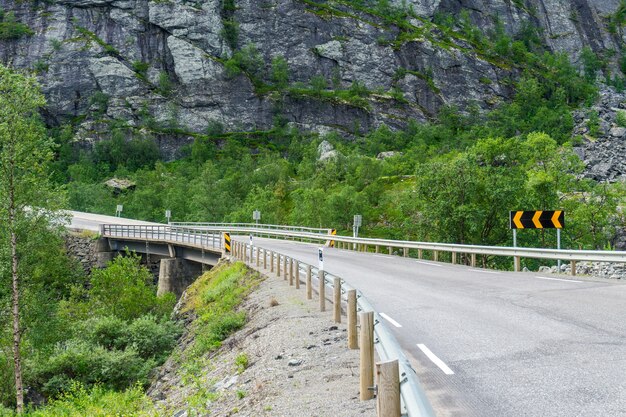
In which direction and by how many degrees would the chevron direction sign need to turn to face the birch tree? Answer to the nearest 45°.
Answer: approximately 90° to its right

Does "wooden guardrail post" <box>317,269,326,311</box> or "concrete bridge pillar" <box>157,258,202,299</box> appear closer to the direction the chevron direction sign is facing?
the wooden guardrail post

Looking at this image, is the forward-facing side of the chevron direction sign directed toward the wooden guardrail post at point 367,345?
yes

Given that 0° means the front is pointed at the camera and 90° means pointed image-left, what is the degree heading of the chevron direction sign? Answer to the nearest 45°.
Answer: approximately 0°

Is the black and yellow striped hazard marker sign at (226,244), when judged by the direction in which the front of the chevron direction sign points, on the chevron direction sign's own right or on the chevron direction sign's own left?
on the chevron direction sign's own right

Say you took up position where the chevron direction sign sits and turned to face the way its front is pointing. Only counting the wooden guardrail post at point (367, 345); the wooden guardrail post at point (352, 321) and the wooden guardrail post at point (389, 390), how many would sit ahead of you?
3

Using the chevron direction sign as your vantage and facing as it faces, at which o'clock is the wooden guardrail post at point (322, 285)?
The wooden guardrail post is roughly at 1 o'clock from the chevron direction sign.

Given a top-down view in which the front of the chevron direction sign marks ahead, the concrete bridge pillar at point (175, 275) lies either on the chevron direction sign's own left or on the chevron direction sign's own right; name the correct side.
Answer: on the chevron direction sign's own right

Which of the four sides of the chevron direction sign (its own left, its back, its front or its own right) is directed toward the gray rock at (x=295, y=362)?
front
